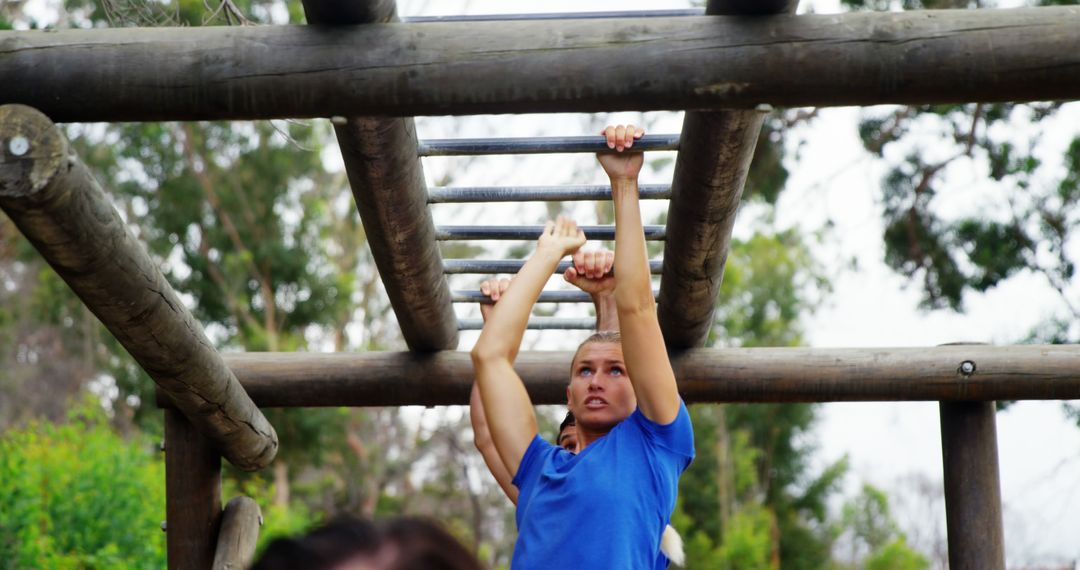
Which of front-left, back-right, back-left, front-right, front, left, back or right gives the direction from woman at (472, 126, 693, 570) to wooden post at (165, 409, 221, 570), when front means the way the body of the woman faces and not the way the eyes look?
back-right

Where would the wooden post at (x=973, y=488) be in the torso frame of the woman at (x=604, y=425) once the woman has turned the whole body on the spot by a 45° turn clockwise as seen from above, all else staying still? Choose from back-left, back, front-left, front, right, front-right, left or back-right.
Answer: back

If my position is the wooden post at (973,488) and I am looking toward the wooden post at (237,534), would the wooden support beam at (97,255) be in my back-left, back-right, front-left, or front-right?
front-left

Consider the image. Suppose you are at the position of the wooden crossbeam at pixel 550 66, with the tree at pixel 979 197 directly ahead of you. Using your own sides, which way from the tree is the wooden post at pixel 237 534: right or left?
left

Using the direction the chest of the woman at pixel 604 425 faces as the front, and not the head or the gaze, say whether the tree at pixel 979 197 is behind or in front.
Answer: behind

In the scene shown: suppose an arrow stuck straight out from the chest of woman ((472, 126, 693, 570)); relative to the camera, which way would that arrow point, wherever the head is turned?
toward the camera

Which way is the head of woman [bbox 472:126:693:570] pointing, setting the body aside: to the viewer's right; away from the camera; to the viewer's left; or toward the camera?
toward the camera

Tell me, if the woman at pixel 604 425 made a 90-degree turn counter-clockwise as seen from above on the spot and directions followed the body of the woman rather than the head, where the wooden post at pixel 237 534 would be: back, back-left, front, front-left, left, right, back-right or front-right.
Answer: back-left
